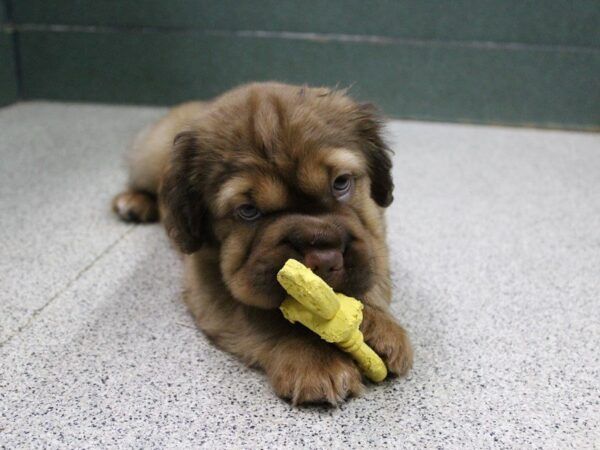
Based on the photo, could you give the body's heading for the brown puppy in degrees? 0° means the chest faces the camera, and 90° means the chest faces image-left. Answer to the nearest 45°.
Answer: approximately 315°
